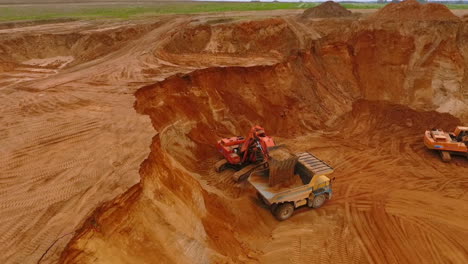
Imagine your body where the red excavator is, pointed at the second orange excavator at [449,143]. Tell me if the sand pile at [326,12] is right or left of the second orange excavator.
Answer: left

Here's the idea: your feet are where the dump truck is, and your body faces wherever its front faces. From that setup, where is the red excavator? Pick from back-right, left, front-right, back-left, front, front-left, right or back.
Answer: left

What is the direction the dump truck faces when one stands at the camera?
facing away from the viewer and to the right of the viewer

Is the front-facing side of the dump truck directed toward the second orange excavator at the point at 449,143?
yes

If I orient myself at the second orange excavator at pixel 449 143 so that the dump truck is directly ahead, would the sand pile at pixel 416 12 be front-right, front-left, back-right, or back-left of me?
back-right
